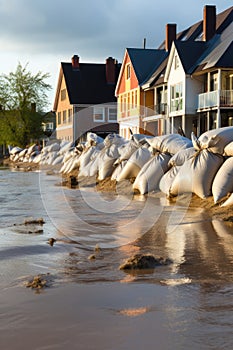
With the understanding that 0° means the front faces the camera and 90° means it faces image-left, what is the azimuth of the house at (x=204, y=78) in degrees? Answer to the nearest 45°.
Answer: approximately 45°

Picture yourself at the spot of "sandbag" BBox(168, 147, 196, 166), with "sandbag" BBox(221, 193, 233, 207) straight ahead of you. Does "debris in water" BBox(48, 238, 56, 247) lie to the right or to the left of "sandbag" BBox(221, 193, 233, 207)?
right

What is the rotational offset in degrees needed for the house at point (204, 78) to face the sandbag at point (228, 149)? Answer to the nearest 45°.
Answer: approximately 45° to its left

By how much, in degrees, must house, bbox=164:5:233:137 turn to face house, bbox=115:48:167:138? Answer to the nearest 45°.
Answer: approximately 90° to its right

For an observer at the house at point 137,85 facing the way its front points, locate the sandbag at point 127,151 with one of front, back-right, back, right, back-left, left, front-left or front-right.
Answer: front-left

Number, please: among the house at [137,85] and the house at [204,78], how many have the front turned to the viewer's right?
0

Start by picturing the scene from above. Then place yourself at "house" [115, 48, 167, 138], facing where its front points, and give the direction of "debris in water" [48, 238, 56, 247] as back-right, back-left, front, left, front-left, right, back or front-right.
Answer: front-left

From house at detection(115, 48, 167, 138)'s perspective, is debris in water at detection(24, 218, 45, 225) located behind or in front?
in front
